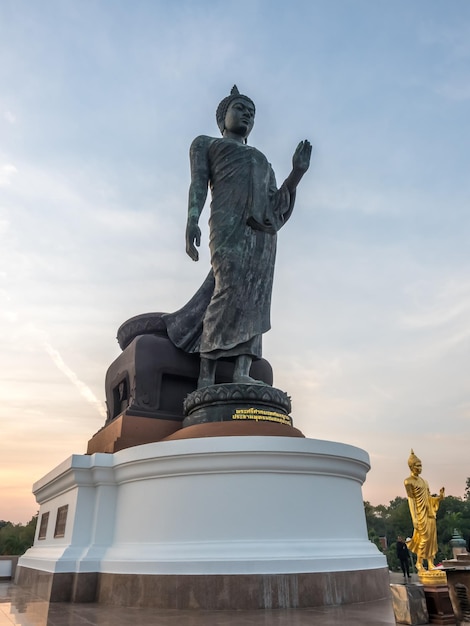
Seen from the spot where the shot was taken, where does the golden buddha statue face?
facing the viewer and to the right of the viewer
